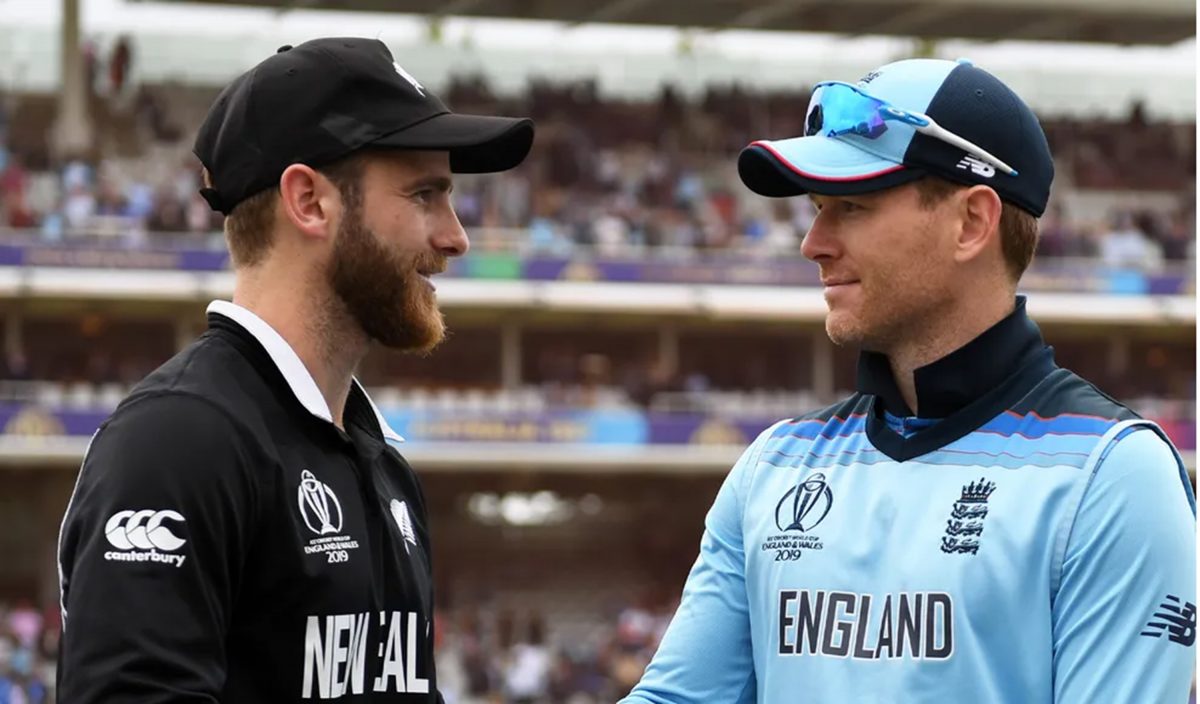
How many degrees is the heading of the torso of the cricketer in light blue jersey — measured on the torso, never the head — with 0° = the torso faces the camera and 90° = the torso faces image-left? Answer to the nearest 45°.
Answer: approximately 45°
